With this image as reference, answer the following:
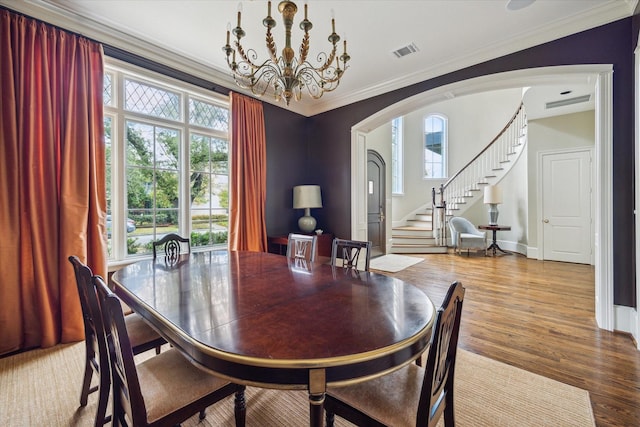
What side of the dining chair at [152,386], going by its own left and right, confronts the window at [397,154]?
front

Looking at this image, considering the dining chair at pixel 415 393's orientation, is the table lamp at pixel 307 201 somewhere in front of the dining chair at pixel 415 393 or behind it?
in front

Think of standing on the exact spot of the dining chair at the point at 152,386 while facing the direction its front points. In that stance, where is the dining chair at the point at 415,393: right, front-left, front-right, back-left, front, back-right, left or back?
right

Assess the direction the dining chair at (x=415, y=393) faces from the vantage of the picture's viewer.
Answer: facing away from the viewer and to the left of the viewer

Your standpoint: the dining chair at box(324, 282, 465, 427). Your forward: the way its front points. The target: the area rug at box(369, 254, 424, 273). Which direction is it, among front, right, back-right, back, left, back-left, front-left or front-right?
front-right

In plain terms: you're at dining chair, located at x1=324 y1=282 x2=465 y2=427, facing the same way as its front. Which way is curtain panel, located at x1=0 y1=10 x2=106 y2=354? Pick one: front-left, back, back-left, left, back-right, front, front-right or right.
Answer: front-left

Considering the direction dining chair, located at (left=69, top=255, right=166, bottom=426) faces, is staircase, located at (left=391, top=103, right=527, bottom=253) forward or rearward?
forward

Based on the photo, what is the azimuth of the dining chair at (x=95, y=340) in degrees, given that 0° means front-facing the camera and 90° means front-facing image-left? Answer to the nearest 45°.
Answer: approximately 225°

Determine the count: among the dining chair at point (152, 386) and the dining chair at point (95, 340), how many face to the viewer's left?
0

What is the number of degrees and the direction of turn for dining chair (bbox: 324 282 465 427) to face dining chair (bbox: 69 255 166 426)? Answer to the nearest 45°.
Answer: approximately 45° to its left

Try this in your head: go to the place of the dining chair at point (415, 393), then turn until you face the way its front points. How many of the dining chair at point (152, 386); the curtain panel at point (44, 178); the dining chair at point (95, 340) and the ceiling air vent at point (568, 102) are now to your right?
1

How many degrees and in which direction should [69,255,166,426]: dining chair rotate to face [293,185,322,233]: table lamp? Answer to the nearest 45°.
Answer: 0° — it already faces it

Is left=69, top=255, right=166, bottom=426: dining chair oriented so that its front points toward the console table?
yes

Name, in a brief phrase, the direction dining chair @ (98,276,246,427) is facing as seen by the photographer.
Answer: facing away from the viewer and to the right of the viewer
